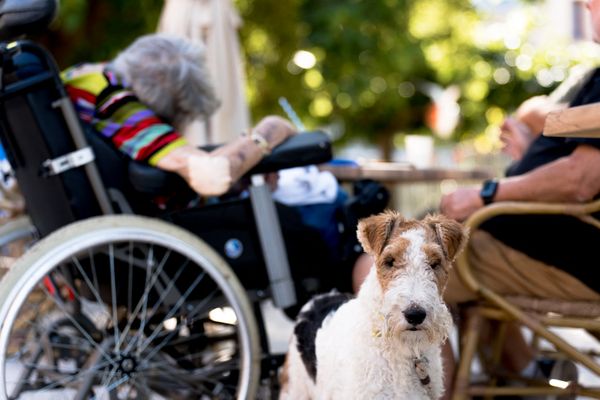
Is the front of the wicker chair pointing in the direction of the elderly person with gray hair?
yes

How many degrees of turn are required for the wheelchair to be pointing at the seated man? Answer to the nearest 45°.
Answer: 0° — it already faces them

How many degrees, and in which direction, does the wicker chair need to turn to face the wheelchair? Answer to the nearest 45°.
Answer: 0° — it already faces it

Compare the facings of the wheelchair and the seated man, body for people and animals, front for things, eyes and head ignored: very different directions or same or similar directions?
very different directions

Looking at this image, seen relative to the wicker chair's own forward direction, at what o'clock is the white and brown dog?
The white and brown dog is roughly at 10 o'clock from the wicker chair.

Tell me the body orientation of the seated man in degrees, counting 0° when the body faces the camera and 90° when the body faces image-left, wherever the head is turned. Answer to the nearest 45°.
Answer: approximately 90°

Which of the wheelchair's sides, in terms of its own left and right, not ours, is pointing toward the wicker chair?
front

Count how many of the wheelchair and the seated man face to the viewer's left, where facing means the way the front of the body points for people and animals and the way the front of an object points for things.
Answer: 1

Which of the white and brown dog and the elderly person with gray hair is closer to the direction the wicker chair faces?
the elderly person with gray hair

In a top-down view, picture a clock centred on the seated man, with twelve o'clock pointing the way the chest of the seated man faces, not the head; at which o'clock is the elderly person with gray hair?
The elderly person with gray hair is roughly at 12 o'clock from the seated man.

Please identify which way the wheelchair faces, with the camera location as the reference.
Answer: facing to the right of the viewer

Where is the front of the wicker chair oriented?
to the viewer's left

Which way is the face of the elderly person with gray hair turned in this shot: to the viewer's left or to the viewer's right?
to the viewer's right
